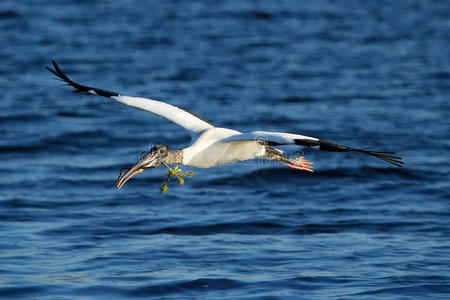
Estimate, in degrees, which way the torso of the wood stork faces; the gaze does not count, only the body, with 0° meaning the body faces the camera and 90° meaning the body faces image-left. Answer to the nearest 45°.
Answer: approximately 45°
